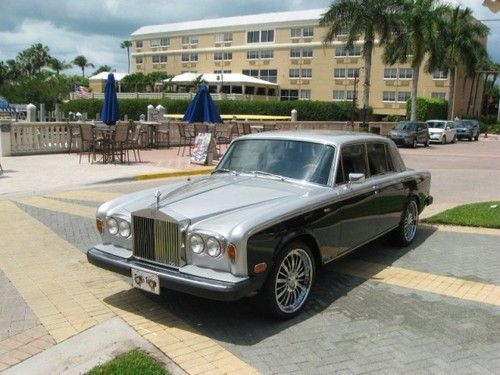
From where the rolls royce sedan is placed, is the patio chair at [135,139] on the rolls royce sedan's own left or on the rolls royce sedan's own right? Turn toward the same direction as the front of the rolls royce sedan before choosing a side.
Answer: on the rolls royce sedan's own right

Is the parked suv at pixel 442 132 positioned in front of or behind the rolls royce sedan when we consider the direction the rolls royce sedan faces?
behind

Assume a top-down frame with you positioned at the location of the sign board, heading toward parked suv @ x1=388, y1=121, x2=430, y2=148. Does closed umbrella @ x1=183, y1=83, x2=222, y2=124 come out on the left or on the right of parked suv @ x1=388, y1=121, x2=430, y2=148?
left

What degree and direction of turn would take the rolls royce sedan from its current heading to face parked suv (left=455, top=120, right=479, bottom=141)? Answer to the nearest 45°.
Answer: approximately 180°

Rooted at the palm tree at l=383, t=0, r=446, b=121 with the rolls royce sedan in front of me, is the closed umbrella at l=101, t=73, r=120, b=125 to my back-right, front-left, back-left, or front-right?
front-right

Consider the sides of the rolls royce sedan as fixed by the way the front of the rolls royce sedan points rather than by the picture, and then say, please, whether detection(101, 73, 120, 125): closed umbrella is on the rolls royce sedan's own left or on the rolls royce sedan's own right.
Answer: on the rolls royce sedan's own right

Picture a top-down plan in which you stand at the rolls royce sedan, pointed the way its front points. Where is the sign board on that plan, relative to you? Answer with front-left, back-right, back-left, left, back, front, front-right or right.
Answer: back-right

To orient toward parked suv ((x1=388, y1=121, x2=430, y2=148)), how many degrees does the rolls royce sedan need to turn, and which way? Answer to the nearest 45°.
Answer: approximately 135° to its right

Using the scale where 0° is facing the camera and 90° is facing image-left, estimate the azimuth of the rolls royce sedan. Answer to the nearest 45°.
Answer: approximately 45°

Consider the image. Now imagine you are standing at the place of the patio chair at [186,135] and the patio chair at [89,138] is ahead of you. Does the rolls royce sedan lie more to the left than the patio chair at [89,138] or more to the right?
left

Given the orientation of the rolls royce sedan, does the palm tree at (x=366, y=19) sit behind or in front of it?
behind

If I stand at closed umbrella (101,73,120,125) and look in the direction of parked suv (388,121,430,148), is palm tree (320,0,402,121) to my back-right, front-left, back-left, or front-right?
front-left

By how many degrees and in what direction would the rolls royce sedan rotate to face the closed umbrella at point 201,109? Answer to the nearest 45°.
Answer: approximately 135° to its right
